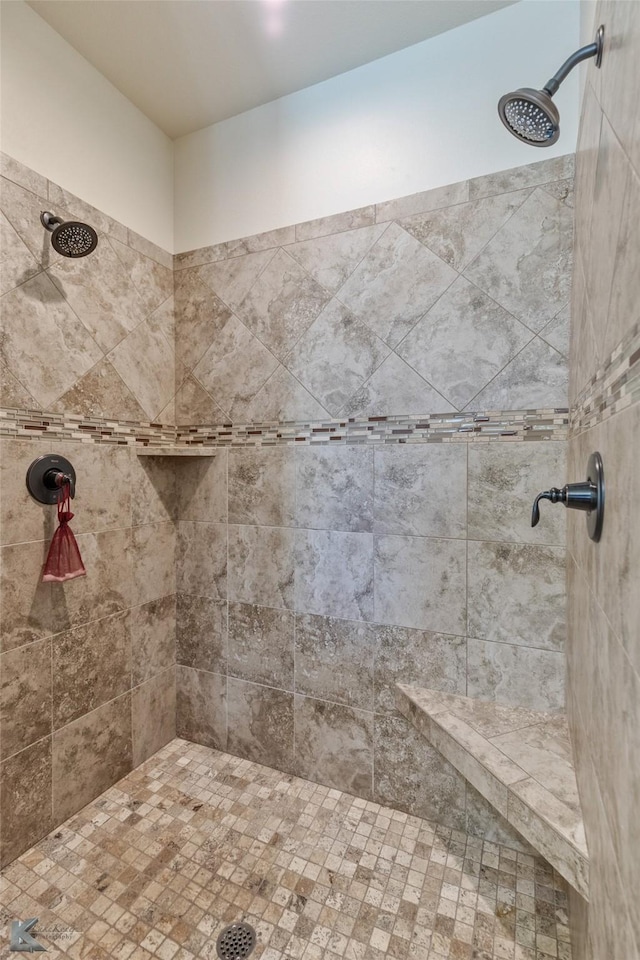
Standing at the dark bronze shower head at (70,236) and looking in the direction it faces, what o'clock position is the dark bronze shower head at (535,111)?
the dark bronze shower head at (535,111) is roughly at 12 o'clock from the dark bronze shower head at (70,236).

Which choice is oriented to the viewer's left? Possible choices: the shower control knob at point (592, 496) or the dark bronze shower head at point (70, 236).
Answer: the shower control knob

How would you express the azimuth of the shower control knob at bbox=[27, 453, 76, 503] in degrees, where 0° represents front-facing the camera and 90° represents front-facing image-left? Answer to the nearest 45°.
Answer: approximately 315°

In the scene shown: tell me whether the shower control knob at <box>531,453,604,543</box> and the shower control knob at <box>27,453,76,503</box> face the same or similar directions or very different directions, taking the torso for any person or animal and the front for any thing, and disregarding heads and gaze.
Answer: very different directions

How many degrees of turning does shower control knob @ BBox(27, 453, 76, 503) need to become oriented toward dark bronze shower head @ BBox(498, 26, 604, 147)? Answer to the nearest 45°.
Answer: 0° — it already faces it

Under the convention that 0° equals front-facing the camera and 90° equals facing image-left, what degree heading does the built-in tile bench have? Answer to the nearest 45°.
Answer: approximately 45°

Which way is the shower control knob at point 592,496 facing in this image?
to the viewer's left
